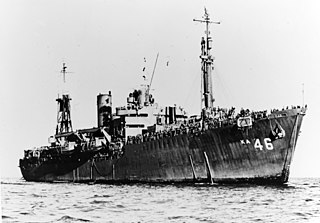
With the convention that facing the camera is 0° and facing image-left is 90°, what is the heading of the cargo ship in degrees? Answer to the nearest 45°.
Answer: approximately 315°
